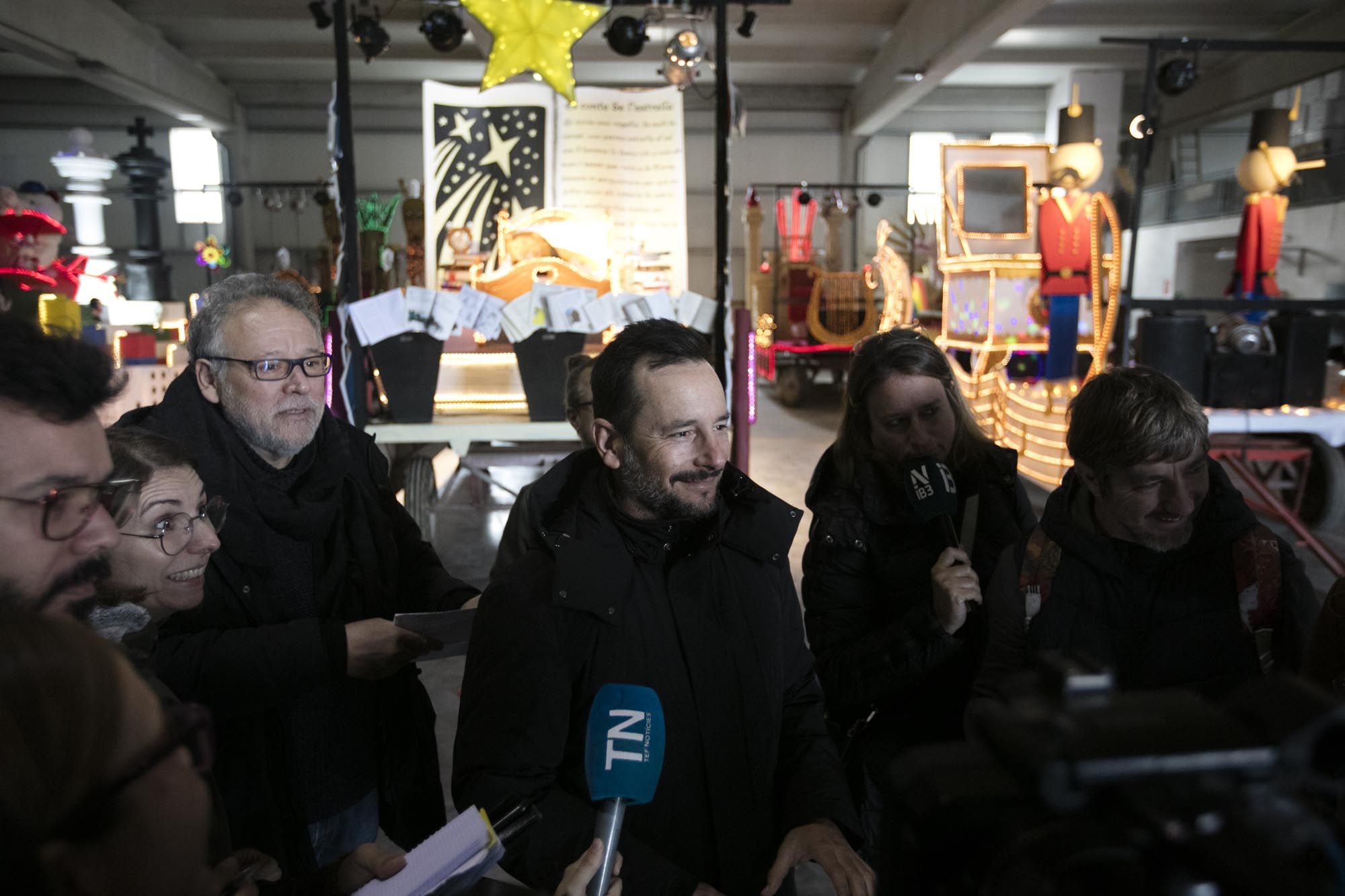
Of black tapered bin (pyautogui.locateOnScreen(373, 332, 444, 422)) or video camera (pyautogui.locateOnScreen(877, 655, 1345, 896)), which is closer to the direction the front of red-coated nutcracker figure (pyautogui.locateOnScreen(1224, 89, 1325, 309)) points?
the video camera

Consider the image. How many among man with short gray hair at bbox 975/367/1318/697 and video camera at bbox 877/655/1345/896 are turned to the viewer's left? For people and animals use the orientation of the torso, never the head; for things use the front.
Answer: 1

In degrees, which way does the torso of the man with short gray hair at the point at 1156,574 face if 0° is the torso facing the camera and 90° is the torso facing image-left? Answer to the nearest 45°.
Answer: approximately 0°

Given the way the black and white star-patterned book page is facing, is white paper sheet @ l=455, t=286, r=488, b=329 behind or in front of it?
in front

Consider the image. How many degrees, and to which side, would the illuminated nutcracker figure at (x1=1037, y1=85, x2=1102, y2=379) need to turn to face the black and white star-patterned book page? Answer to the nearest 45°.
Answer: approximately 45° to its right

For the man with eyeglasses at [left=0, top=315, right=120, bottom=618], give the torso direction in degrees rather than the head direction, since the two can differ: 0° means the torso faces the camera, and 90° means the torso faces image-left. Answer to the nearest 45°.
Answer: approximately 315°
